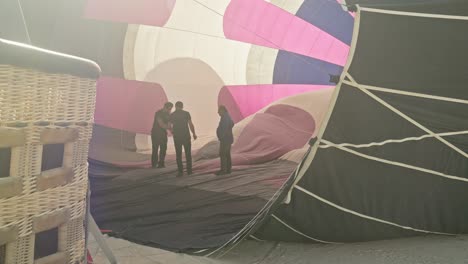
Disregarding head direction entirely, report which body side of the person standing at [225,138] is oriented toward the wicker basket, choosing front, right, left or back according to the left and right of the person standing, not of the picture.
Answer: left

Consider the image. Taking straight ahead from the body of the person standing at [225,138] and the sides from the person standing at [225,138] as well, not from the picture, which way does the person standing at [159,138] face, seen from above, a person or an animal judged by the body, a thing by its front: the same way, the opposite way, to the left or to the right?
the opposite way

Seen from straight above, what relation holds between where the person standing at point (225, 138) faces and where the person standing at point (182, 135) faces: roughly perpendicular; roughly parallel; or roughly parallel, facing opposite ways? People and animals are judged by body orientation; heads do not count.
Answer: roughly perpendicular

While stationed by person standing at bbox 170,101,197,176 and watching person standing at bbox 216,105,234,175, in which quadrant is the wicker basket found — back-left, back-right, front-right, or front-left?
back-right

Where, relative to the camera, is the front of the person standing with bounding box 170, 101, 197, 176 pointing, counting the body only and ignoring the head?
away from the camera

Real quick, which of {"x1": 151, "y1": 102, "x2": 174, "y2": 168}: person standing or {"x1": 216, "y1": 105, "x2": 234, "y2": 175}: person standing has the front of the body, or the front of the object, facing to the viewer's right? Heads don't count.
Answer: {"x1": 151, "y1": 102, "x2": 174, "y2": 168}: person standing

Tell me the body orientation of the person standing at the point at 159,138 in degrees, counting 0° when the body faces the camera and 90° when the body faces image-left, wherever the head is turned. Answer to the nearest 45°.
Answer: approximately 270°

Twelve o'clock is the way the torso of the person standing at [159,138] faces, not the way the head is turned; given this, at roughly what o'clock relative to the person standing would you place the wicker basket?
The wicker basket is roughly at 3 o'clock from the person standing.

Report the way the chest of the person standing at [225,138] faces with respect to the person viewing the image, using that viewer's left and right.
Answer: facing to the left of the viewer
